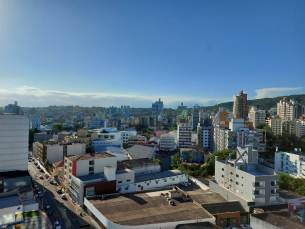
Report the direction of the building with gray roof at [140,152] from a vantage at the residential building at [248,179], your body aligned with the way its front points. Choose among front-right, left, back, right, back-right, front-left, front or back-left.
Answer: back

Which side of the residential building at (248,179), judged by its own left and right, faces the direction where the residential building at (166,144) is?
back

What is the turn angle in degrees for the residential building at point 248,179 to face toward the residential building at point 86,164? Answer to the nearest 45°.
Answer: approximately 135° to its right

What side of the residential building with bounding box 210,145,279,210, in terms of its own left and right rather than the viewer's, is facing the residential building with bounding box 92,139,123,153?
back

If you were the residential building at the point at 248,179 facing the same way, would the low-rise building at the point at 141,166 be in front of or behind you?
behind

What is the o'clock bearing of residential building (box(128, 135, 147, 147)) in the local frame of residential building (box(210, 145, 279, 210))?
residential building (box(128, 135, 147, 147)) is roughly at 6 o'clock from residential building (box(210, 145, 279, 210)).

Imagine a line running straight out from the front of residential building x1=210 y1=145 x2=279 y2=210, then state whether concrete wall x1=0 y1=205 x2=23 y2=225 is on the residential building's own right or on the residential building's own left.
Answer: on the residential building's own right

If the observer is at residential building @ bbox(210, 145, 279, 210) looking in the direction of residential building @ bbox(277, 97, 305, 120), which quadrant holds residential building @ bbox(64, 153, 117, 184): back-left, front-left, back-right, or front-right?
back-left

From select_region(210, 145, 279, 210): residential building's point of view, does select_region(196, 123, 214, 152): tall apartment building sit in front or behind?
behind

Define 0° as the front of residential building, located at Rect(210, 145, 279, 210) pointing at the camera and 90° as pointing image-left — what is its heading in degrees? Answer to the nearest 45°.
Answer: approximately 315°
